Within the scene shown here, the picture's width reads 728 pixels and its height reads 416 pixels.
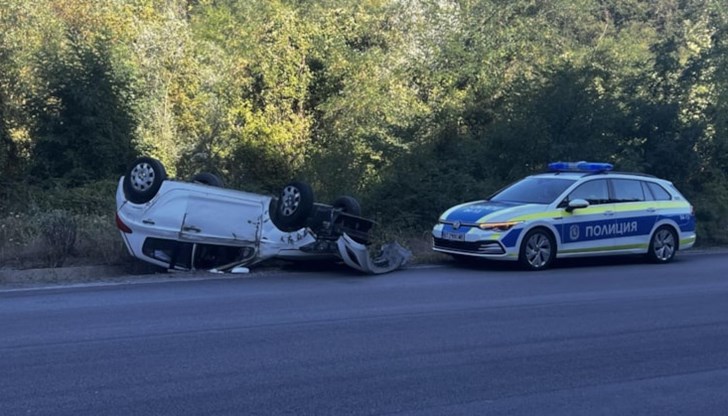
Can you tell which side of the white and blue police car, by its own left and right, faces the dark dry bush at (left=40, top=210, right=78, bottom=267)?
front

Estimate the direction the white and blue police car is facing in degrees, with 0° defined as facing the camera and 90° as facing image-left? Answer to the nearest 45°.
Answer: approximately 45°

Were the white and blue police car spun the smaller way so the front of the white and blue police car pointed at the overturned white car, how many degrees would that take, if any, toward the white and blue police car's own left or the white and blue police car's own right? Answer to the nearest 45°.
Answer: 0° — it already faces it
